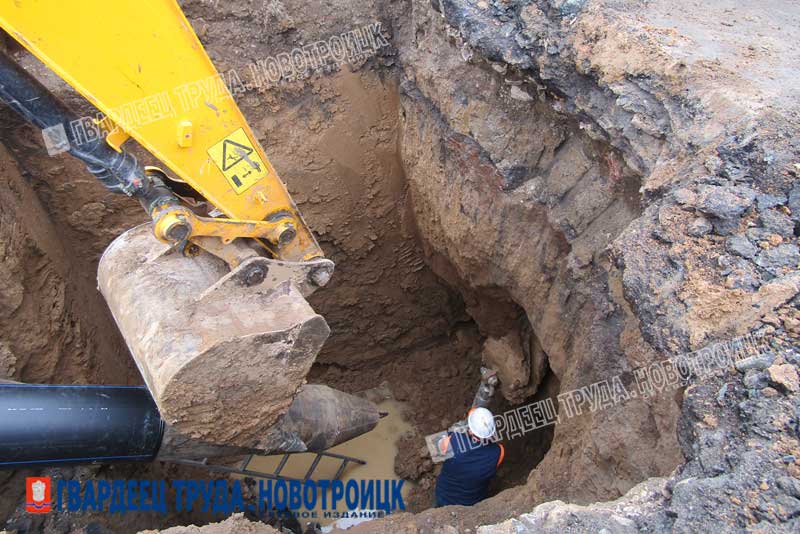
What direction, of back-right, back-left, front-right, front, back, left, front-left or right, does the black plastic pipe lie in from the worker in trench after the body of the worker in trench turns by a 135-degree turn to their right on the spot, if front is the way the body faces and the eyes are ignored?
right

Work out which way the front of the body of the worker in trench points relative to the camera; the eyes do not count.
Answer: away from the camera
